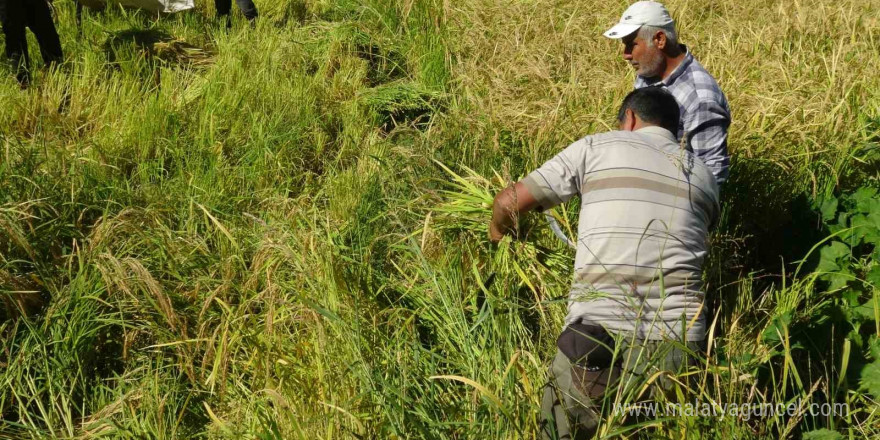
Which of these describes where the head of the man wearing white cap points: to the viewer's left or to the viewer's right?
to the viewer's left

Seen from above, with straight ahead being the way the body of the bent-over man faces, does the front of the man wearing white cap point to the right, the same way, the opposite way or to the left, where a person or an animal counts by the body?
to the left

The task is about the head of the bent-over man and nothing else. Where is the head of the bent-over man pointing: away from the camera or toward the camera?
away from the camera

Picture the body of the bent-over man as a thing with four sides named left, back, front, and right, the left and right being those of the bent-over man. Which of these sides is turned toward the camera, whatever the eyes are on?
back

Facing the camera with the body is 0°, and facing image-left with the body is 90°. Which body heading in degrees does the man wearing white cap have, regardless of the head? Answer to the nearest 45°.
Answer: approximately 90°

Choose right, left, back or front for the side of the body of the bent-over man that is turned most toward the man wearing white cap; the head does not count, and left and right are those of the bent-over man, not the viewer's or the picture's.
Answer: front

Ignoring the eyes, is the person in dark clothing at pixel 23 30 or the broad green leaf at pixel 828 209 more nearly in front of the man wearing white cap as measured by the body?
the person in dark clothing

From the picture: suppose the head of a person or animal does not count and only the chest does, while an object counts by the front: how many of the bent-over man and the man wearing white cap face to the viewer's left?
1

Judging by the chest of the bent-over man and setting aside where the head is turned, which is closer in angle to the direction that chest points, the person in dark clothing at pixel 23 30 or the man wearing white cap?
the man wearing white cap

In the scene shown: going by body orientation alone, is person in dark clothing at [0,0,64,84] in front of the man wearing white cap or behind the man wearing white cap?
in front

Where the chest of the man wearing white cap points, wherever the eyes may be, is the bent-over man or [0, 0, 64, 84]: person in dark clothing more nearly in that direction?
the person in dark clothing

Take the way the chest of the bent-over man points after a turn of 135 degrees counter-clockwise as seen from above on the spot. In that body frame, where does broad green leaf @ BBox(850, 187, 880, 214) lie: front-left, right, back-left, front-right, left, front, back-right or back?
back

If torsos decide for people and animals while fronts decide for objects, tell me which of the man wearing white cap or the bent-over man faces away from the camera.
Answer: the bent-over man

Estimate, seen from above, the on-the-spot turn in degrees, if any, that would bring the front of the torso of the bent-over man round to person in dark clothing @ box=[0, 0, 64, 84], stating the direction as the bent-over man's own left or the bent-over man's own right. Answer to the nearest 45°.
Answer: approximately 45° to the bent-over man's own left
